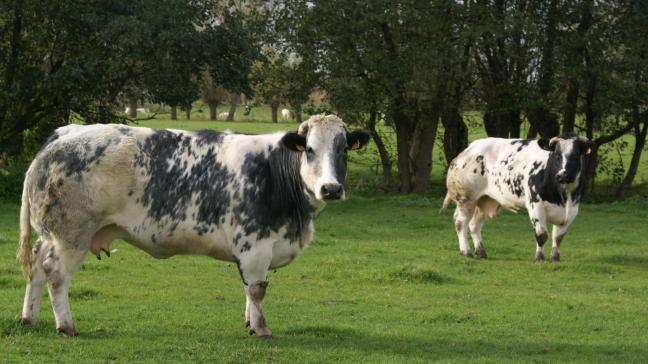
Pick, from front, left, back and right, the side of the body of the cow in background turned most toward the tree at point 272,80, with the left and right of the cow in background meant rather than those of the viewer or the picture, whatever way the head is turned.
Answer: back

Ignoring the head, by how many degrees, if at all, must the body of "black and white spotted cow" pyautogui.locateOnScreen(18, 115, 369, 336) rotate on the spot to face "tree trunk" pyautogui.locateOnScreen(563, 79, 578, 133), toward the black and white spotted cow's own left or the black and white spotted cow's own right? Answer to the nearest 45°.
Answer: approximately 45° to the black and white spotted cow's own left

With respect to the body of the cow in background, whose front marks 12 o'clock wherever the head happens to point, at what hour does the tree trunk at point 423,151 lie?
The tree trunk is roughly at 7 o'clock from the cow in background.

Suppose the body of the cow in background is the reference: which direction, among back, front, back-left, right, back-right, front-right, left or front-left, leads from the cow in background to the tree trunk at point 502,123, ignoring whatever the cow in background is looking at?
back-left

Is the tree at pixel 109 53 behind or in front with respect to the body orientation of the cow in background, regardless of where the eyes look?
behind

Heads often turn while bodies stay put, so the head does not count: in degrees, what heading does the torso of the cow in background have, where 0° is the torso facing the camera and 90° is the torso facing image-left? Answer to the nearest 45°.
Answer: approximately 315°

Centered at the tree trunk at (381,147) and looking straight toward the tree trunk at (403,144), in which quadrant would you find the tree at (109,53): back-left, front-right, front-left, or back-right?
back-right

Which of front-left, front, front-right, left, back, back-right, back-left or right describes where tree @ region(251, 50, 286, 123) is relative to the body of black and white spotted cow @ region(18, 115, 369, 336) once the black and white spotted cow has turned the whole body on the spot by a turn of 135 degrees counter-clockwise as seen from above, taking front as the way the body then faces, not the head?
front-right

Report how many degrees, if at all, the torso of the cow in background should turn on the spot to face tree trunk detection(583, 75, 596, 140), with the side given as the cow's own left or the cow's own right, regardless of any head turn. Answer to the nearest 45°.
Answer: approximately 135° to the cow's own left

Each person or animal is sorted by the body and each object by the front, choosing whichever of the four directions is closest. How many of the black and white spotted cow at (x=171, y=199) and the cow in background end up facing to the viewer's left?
0

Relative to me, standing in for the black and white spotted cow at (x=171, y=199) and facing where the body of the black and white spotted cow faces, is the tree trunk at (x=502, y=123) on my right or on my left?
on my left

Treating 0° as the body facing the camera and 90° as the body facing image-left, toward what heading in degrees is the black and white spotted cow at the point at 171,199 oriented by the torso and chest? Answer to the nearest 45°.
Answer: approximately 270°

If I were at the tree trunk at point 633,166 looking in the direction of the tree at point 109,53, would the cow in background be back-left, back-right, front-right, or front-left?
front-left
